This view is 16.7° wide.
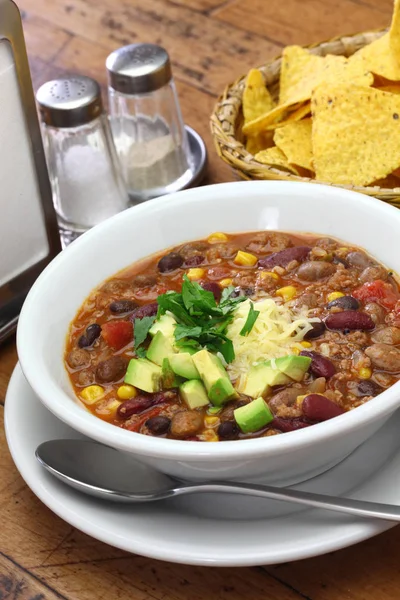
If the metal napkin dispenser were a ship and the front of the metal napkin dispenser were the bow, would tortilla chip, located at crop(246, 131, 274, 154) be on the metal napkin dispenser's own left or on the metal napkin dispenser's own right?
on the metal napkin dispenser's own left

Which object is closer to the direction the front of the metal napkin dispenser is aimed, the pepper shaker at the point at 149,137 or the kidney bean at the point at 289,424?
the kidney bean

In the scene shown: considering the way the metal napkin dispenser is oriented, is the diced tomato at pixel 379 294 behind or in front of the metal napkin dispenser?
in front

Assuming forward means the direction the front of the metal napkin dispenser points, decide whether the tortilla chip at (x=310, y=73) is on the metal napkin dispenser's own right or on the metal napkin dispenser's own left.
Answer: on the metal napkin dispenser's own left

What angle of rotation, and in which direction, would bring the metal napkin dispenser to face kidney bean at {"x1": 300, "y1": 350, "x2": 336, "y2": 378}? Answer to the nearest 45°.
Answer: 0° — it already faces it

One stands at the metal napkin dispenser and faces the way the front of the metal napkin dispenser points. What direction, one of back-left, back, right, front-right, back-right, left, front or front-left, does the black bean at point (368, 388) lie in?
front

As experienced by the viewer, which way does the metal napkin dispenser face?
facing the viewer and to the right of the viewer

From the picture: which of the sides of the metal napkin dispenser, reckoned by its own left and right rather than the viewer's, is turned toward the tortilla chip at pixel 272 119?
left

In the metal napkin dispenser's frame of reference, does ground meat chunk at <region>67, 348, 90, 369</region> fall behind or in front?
in front
